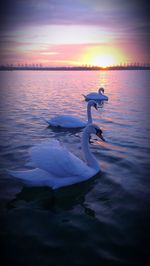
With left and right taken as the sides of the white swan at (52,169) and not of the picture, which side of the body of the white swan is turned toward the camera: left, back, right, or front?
right
